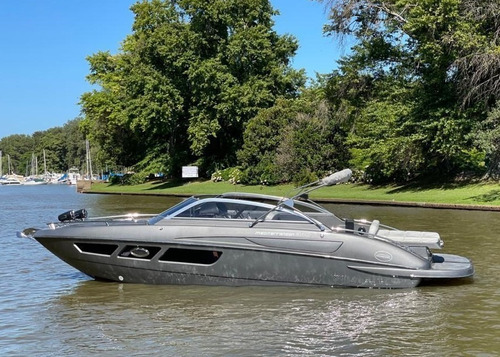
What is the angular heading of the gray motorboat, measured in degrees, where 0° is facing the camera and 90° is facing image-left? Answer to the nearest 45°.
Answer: approximately 90°

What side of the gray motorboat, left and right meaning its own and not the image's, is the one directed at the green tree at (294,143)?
right

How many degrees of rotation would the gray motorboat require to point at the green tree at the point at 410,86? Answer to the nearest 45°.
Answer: approximately 135° to its right
